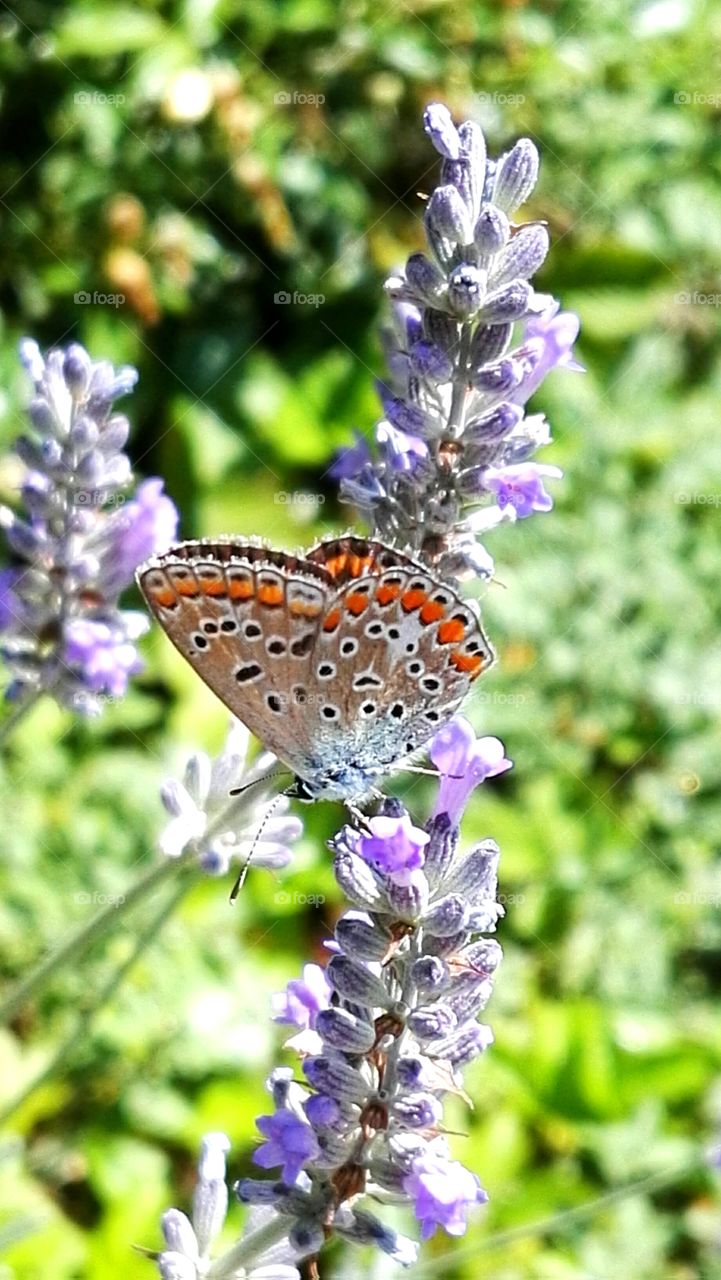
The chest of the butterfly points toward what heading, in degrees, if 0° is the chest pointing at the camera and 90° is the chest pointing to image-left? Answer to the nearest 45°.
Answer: approximately 90°

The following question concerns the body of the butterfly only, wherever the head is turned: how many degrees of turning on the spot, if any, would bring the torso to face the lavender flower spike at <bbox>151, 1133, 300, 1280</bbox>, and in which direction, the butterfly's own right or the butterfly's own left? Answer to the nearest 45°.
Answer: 0° — it already faces it
